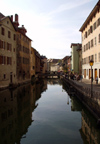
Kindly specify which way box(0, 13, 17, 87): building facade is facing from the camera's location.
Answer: facing the viewer and to the right of the viewer
